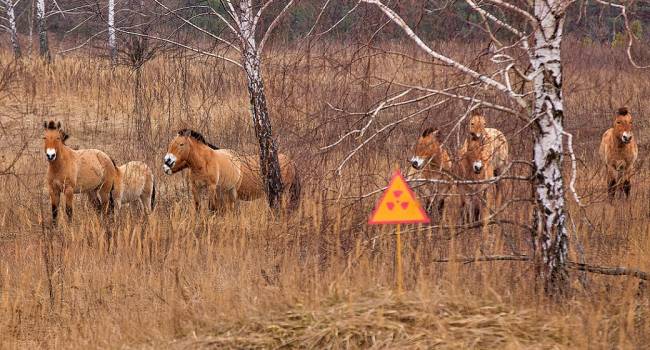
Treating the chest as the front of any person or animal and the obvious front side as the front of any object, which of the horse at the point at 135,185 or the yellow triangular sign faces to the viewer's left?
the horse

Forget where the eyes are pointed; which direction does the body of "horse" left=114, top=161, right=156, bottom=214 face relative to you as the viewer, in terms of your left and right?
facing to the left of the viewer

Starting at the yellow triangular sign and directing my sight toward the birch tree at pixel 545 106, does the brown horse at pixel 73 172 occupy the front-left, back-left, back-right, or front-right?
back-left

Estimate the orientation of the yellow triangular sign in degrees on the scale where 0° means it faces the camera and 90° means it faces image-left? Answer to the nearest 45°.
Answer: approximately 0°

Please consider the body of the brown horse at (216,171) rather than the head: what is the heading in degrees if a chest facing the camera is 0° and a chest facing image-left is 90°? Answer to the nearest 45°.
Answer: approximately 45°
